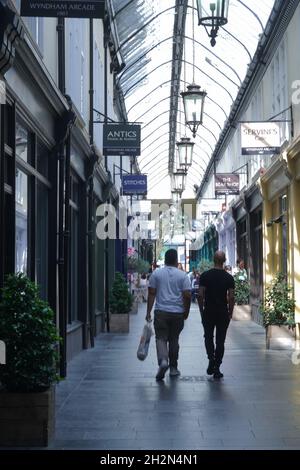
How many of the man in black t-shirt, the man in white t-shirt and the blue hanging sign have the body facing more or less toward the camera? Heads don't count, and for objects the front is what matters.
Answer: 1

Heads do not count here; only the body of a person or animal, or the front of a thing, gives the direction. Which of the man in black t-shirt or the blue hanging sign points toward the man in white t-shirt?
the blue hanging sign

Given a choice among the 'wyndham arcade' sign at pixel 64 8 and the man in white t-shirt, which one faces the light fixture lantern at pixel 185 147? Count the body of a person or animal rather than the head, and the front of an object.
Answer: the man in white t-shirt

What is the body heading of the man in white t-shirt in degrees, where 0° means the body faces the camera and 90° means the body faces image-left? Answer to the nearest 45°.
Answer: approximately 180°

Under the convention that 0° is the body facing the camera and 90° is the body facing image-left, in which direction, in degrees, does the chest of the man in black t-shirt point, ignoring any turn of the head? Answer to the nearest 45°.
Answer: approximately 180°

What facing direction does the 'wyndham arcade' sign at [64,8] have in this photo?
toward the camera

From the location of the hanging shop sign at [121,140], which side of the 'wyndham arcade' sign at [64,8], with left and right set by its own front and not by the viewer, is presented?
back

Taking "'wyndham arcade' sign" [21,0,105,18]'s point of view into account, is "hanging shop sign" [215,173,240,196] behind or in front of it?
behind

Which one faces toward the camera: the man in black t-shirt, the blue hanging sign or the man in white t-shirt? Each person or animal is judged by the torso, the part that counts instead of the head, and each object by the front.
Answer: the blue hanging sign

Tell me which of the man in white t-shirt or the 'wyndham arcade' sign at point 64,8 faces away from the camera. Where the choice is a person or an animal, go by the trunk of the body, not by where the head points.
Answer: the man in white t-shirt

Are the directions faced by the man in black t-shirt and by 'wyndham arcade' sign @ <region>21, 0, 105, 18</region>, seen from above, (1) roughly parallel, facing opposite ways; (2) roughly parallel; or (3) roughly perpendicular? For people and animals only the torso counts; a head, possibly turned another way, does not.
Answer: roughly parallel, facing opposite ways

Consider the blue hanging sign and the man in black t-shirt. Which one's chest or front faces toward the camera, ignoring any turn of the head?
the blue hanging sign

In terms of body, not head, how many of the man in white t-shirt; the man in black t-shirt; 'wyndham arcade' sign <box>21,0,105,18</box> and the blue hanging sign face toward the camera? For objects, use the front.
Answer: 2

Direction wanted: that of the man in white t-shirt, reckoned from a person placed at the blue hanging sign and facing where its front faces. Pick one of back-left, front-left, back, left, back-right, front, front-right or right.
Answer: front

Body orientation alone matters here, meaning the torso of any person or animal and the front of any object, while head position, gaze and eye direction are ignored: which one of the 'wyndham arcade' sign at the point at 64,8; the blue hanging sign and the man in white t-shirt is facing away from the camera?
the man in white t-shirt
